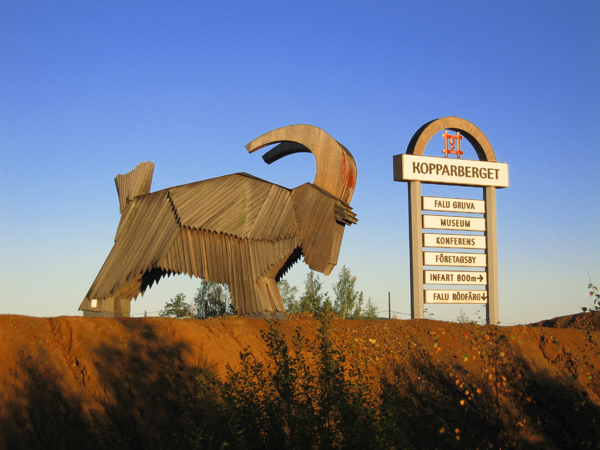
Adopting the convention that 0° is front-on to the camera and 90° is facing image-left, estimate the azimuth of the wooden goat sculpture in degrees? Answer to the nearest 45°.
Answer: approximately 270°
